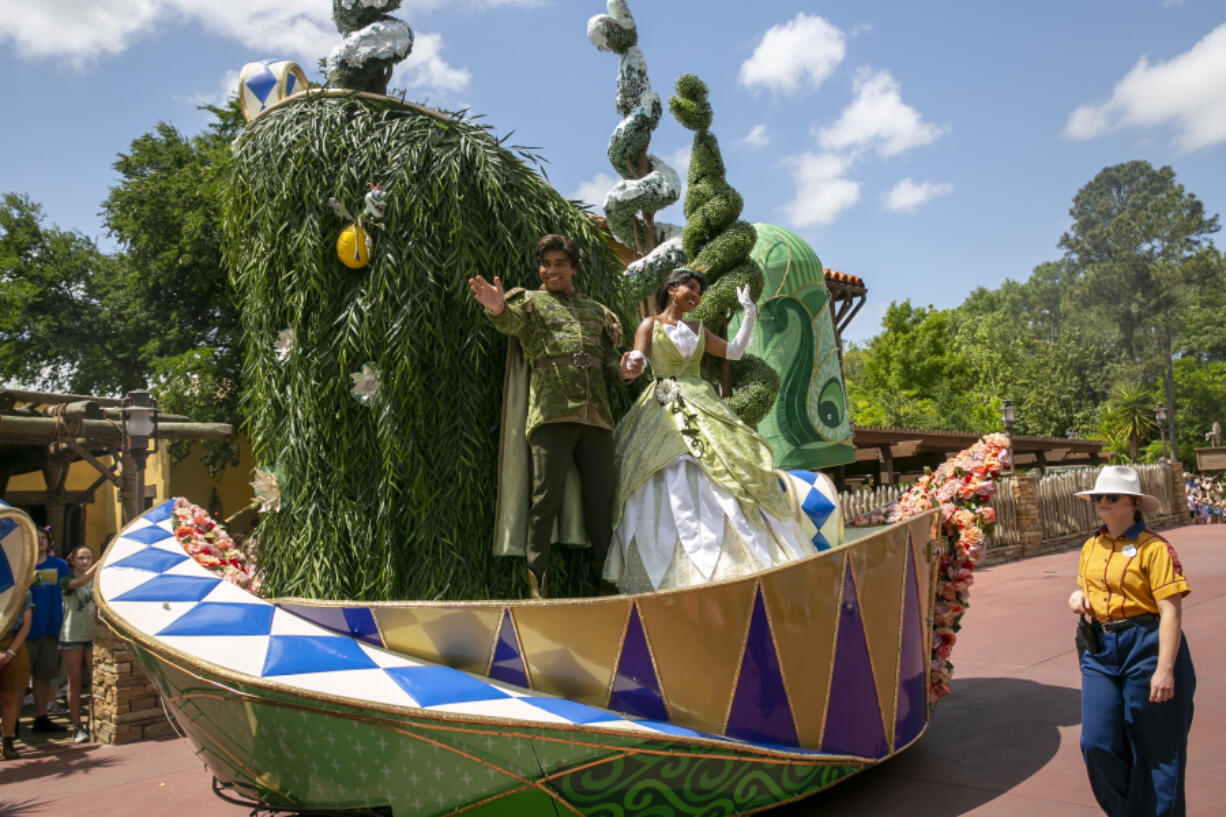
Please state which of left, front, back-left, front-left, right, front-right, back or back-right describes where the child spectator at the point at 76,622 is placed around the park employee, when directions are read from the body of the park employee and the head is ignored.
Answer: front-right

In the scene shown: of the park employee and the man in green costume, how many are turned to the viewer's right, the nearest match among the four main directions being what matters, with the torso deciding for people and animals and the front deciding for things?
0

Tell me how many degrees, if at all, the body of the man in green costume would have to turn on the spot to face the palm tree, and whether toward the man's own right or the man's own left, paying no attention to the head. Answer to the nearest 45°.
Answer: approximately 135° to the man's own left

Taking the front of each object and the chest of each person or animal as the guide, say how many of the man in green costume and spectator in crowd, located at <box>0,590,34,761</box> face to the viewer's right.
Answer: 1

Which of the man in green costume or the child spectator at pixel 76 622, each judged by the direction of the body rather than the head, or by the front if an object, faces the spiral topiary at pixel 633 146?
the child spectator

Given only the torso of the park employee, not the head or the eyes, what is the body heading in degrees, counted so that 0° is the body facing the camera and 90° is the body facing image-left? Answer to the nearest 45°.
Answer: approximately 45°

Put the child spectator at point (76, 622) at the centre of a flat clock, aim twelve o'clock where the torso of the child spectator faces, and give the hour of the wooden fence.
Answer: The wooden fence is roughly at 10 o'clock from the child spectator.

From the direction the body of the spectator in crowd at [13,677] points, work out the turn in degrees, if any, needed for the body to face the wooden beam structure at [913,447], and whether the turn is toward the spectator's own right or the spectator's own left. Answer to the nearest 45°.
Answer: approximately 90° to the spectator's own left

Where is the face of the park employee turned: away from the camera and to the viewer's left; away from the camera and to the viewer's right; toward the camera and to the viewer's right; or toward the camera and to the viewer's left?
toward the camera and to the viewer's left
